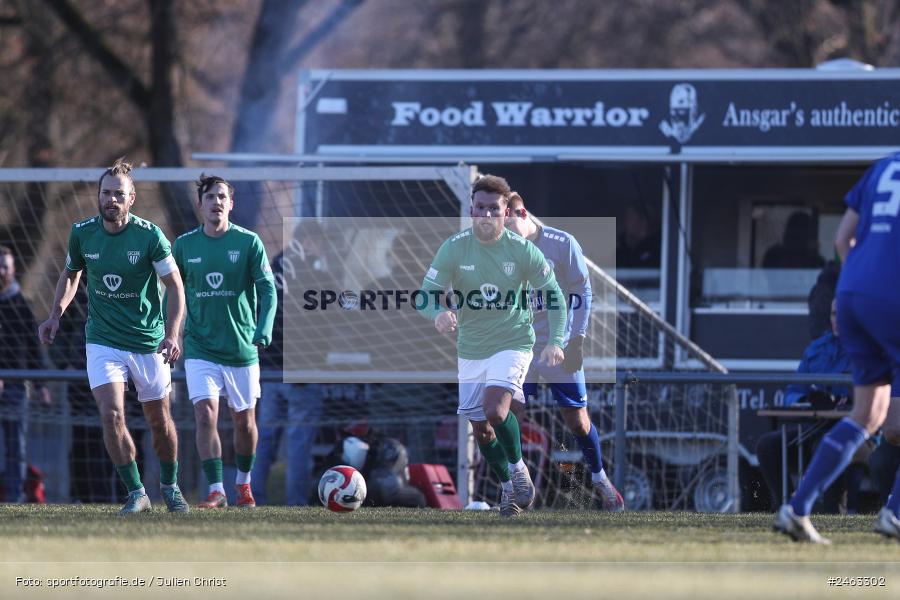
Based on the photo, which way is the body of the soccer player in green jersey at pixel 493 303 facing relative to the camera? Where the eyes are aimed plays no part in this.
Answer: toward the camera

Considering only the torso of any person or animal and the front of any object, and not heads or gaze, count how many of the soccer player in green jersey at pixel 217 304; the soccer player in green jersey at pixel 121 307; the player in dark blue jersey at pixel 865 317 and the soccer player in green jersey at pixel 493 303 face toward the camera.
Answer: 3

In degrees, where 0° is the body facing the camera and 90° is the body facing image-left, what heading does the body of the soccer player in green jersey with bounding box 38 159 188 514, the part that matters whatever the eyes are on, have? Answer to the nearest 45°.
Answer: approximately 0°

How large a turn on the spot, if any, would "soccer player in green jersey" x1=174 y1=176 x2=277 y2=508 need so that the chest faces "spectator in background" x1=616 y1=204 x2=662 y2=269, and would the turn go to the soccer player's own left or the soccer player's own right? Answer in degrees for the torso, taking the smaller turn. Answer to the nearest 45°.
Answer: approximately 135° to the soccer player's own left

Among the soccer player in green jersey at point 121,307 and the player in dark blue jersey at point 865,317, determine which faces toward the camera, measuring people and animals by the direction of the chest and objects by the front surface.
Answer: the soccer player in green jersey

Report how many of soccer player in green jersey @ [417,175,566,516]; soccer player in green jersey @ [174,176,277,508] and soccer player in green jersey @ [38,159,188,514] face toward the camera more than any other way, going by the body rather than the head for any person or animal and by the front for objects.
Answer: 3

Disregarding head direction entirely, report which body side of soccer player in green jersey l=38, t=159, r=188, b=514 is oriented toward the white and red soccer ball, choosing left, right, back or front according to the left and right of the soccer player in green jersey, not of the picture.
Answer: left

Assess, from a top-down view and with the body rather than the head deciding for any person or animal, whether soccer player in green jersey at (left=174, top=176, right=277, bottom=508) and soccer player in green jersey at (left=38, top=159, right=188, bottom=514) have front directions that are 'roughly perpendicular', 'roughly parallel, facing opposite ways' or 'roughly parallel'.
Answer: roughly parallel

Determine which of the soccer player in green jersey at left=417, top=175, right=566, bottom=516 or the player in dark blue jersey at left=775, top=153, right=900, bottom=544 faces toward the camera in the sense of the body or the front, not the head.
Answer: the soccer player in green jersey

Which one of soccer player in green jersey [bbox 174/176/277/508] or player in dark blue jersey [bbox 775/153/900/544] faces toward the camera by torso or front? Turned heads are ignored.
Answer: the soccer player in green jersey

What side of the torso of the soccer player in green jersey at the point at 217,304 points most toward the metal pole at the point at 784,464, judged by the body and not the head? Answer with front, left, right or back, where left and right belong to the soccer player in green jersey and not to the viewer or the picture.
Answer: left

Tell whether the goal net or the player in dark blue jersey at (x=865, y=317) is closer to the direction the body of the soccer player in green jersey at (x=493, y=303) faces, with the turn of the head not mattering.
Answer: the player in dark blue jersey

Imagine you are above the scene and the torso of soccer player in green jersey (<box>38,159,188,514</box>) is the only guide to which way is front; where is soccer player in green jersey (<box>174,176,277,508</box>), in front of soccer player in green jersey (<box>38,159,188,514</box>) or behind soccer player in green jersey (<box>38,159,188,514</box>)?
behind

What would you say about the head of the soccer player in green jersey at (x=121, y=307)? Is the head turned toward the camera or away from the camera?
toward the camera
